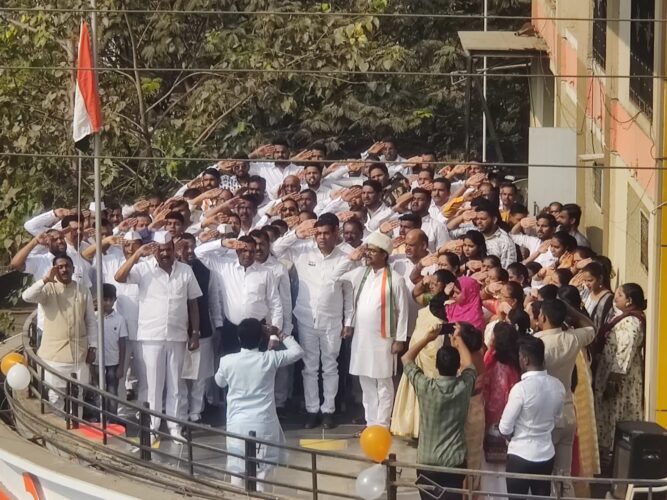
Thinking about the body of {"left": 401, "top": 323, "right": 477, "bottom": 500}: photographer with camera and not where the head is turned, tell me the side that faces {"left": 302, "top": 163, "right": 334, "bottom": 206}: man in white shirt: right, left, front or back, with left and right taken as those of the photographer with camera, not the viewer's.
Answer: front

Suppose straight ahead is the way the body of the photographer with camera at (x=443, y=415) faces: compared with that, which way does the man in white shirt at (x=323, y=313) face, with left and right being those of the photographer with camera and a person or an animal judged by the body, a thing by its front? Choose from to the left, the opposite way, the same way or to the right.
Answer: the opposite way

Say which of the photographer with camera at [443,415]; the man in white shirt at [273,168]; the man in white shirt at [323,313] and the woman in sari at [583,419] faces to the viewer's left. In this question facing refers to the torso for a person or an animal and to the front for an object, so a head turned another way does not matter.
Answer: the woman in sari

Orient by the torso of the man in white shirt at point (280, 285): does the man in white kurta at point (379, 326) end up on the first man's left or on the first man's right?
on the first man's left

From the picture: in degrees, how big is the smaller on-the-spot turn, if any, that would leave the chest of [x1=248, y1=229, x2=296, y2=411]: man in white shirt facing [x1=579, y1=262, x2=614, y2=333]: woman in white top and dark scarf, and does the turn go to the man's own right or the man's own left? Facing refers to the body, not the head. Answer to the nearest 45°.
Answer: approximately 45° to the man's own left

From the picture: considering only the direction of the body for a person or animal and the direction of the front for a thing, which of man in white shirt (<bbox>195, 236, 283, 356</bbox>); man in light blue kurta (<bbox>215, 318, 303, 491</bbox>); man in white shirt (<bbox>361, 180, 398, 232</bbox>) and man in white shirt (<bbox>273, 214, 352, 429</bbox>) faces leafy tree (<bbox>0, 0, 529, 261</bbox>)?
man in light blue kurta (<bbox>215, 318, 303, 491</bbox>)

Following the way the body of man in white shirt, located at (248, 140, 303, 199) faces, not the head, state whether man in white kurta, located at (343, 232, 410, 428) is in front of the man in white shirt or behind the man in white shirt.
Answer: in front

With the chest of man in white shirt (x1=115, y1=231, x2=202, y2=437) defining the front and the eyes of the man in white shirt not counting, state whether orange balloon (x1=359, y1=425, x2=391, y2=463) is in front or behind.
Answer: in front

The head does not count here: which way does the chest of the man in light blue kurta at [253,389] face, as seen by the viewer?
away from the camera

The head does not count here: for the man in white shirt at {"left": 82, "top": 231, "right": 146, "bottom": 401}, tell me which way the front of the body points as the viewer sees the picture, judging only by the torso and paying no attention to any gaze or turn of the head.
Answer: toward the camera
